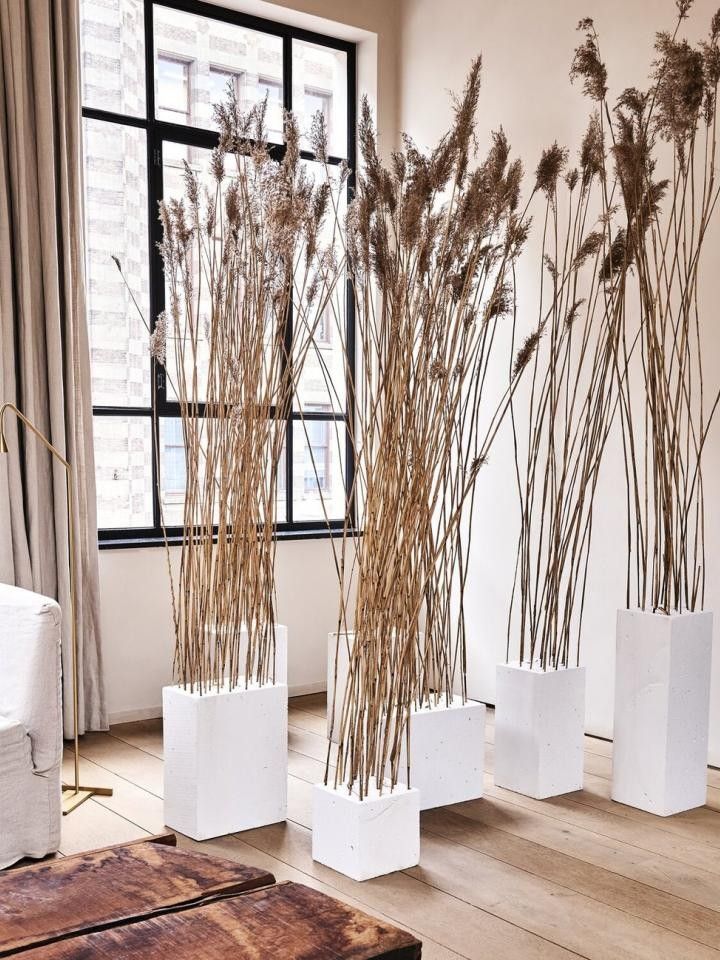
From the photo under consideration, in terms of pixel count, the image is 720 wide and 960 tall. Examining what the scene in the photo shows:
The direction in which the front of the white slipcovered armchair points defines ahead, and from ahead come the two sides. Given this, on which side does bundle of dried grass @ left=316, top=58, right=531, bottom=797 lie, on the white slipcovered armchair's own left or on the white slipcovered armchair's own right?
on the white slipcovered armchair's own left
